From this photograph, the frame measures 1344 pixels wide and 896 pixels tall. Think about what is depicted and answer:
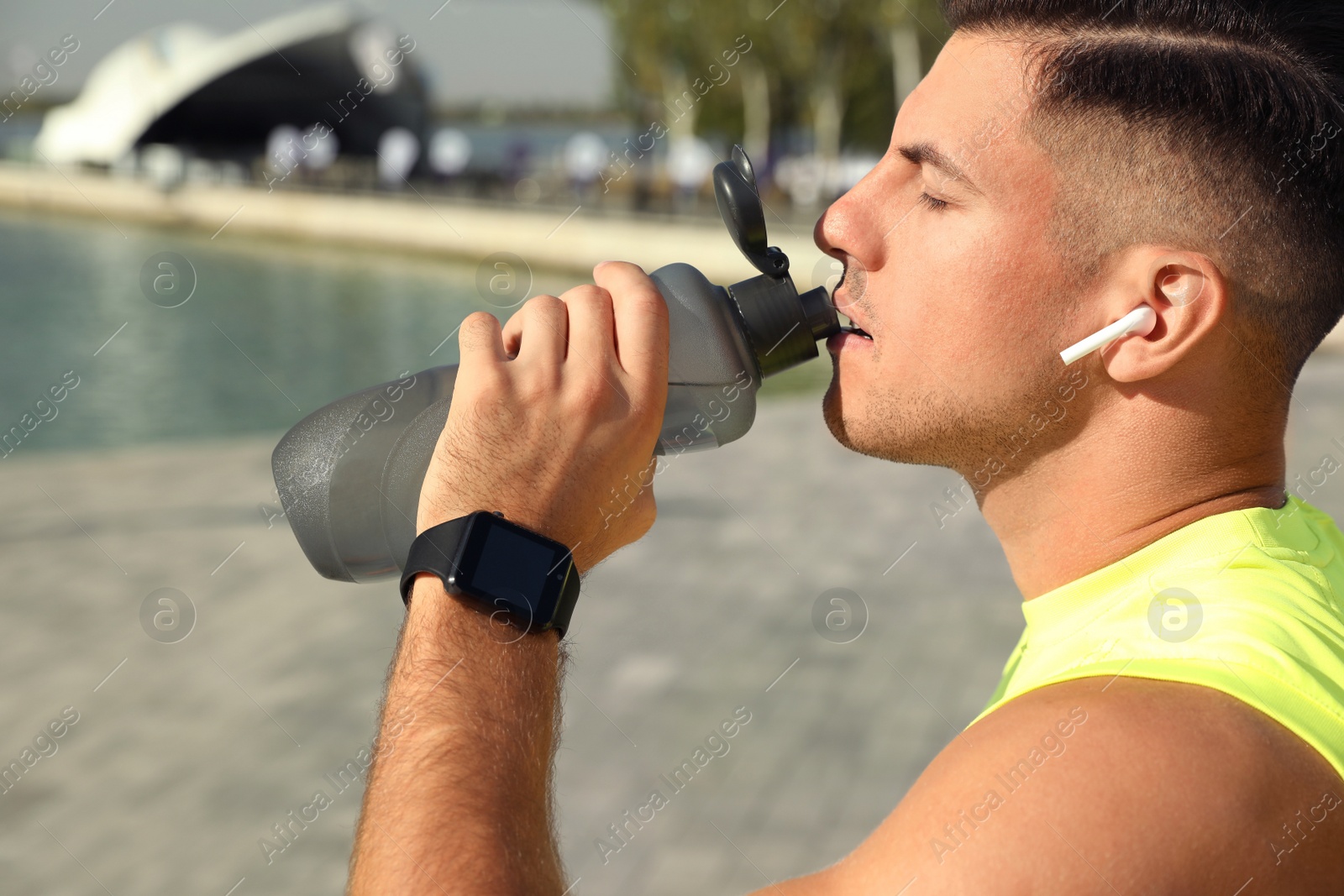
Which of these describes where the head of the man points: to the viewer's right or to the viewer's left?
to the viewer's left

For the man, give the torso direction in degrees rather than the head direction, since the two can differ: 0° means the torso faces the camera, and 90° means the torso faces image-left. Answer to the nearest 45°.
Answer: approximately 90°
